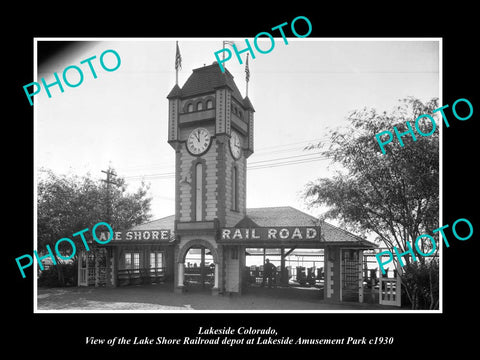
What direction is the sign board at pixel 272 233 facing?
toward the camera

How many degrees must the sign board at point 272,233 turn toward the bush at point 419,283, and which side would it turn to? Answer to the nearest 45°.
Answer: approximately 45° to its left

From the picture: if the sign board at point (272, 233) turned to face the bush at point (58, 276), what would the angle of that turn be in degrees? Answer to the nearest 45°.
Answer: approximately 135° to its right
